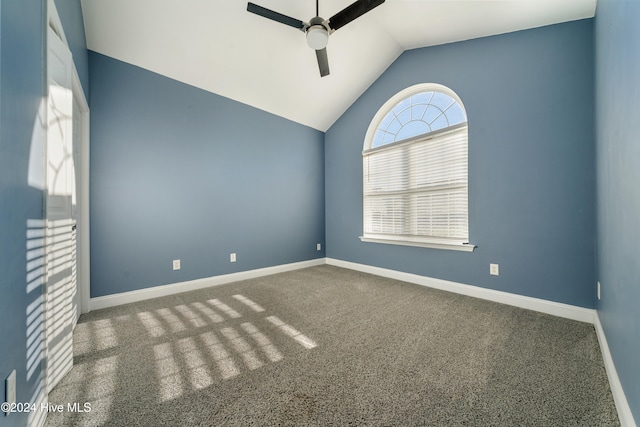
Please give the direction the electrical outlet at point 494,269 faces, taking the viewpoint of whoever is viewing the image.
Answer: facing the viewer and to the left of the viewer

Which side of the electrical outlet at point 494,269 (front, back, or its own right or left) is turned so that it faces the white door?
front
